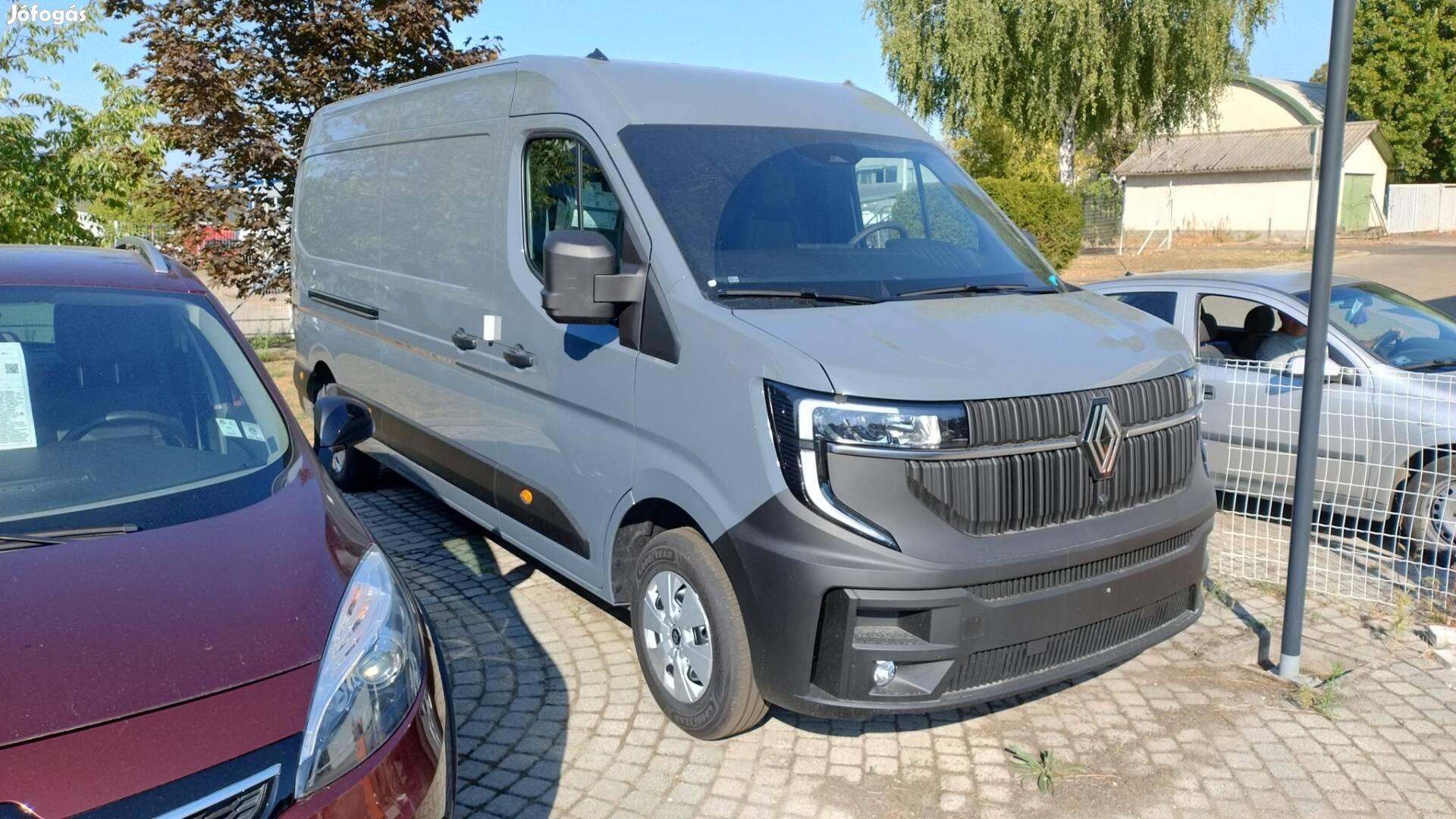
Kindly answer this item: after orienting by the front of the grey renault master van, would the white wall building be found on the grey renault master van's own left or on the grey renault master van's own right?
on the grey renault master van's own left

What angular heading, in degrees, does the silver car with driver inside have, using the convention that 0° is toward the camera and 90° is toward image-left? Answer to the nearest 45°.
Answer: approximately 315°

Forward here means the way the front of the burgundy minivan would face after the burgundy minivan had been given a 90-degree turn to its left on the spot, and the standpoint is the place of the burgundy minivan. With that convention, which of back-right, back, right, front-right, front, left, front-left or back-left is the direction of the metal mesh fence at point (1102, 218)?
front-left

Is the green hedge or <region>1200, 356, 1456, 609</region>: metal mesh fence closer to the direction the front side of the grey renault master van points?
the metal mesh fence

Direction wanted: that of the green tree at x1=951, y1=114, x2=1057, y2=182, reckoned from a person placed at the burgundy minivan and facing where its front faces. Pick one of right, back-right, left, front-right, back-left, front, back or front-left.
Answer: back-left

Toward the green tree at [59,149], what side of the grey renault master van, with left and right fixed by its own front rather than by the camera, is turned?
back

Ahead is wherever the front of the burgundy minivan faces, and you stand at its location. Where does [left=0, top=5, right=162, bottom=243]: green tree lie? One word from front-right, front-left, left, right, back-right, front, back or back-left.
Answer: back
